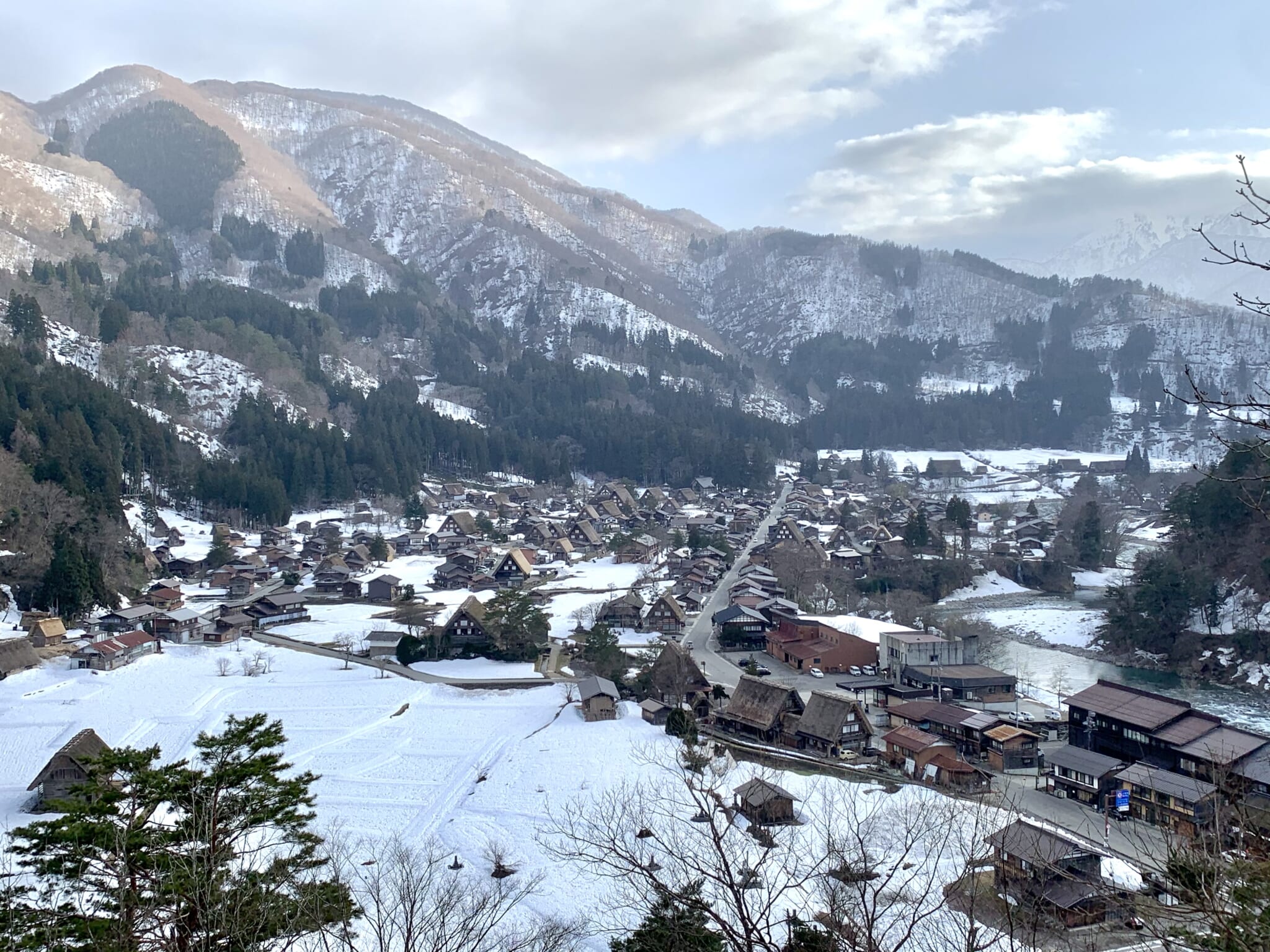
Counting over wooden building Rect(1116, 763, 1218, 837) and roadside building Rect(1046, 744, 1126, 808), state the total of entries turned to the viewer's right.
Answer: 0

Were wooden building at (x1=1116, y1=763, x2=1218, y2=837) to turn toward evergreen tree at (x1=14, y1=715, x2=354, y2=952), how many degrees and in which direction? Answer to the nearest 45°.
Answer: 0° — it already faces it

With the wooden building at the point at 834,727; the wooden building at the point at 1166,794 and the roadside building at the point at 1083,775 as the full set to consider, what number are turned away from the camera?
0

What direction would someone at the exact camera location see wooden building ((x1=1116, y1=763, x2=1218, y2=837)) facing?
facing the viewer and to the left of the viewer

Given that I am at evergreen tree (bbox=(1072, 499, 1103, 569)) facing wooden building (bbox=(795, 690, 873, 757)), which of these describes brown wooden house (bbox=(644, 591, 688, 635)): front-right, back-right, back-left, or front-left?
front-right

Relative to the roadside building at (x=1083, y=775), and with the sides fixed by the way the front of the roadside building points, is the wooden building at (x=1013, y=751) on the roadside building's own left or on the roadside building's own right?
on the roadside building's own right
